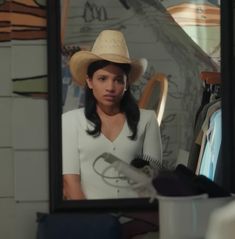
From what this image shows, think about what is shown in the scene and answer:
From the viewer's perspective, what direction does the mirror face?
toward the camera
